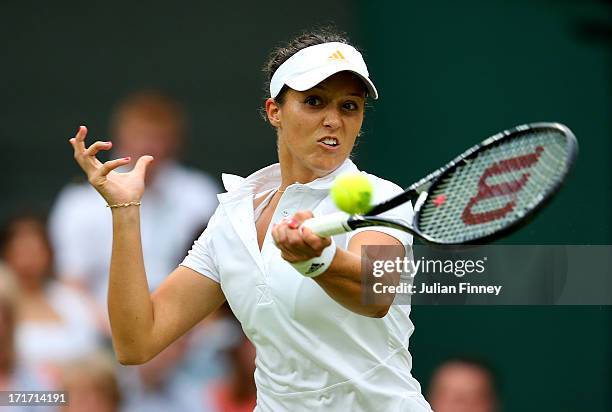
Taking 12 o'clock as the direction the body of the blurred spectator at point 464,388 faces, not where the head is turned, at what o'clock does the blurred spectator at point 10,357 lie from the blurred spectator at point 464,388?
the blurred spectator at point 10,357 is roughly at 3 o'clock from the blurred spectator at point 464,388.

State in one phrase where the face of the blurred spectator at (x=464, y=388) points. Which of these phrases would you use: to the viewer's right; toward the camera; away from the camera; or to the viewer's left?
toward the camera

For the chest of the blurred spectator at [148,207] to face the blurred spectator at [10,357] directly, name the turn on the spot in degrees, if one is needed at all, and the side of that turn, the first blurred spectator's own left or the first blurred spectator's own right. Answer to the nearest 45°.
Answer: approximately 45° to the first blurred spectator's own right

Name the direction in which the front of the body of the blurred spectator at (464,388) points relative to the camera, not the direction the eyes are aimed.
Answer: toward the camera

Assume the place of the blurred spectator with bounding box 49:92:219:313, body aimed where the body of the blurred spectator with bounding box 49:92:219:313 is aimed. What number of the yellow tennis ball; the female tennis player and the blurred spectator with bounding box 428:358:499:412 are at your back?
0

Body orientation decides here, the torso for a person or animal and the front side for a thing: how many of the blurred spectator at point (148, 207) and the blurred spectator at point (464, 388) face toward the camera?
2

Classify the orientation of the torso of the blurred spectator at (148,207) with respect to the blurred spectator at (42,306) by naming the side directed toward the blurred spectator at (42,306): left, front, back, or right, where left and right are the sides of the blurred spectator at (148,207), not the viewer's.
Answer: right

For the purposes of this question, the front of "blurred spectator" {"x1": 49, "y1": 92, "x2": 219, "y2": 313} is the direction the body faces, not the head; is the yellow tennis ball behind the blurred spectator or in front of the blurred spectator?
in front

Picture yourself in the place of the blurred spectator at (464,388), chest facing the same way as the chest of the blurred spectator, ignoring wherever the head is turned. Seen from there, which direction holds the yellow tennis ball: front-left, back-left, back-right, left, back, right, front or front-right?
front

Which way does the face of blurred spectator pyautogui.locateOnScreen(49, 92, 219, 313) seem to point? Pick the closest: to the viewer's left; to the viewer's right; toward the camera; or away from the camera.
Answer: toward the camera

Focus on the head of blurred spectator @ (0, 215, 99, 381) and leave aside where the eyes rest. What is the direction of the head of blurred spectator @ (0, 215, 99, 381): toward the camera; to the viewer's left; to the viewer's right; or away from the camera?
toward the camera

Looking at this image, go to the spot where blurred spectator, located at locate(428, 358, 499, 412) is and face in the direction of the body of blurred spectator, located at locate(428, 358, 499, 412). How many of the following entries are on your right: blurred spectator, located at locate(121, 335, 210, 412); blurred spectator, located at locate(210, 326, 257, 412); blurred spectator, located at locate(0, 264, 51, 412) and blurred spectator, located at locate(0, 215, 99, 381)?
4

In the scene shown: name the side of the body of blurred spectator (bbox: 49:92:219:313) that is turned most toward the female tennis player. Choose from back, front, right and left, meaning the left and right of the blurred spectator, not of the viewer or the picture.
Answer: front

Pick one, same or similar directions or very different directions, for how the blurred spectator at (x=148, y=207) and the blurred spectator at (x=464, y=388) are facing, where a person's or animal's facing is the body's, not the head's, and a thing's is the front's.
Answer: same or similar directions

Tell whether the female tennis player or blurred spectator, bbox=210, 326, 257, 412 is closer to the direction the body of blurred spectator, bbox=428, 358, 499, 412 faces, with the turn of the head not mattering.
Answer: the female tennis player
